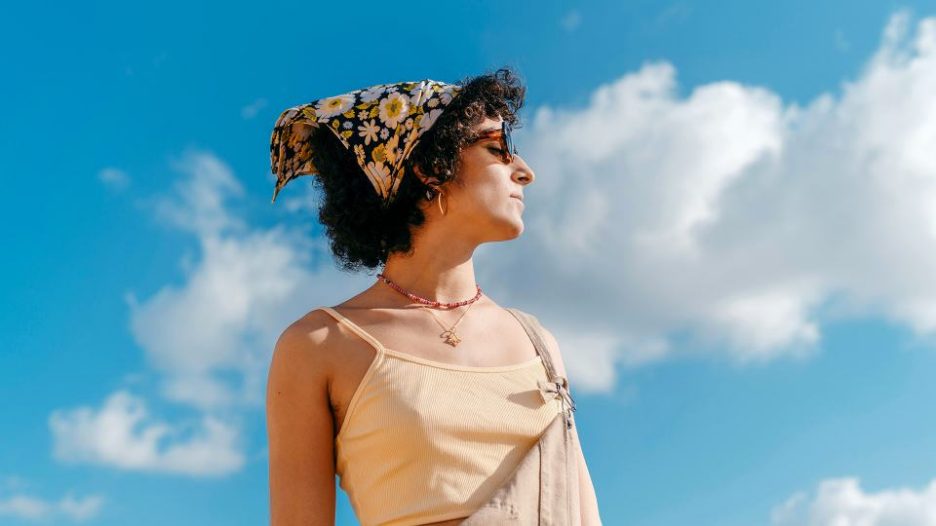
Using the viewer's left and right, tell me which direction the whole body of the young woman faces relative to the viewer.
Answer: facing the viewer and to the right of the viewer

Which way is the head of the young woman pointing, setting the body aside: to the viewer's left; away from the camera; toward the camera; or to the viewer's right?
to the viewer's right
